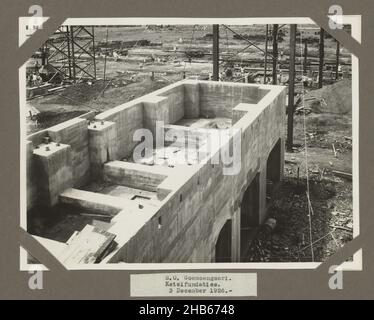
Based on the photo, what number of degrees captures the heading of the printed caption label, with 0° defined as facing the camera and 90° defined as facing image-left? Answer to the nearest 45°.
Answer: approximately 0°
